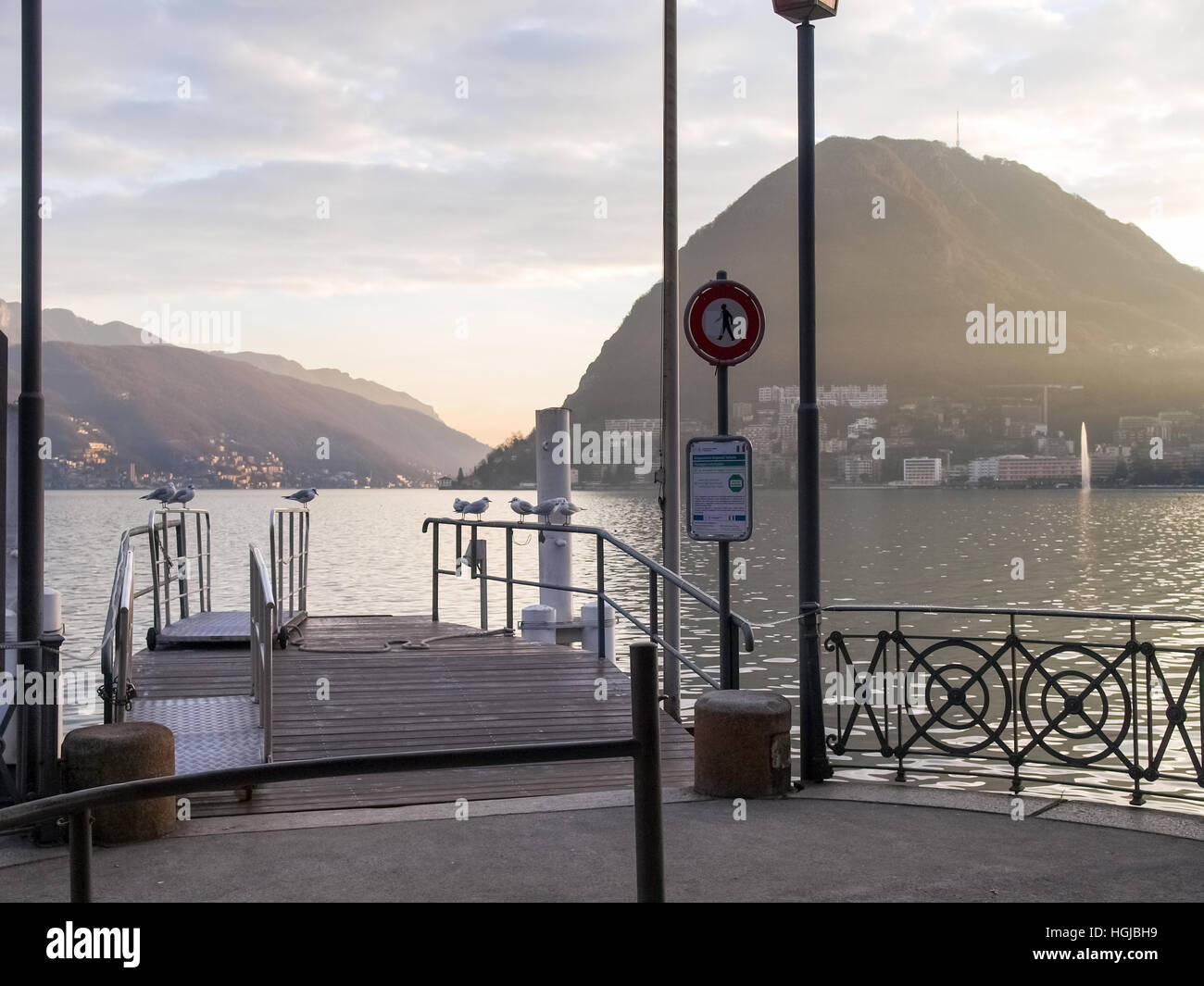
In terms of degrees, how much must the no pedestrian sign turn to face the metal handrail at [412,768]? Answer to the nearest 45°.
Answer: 0° — it already faces it

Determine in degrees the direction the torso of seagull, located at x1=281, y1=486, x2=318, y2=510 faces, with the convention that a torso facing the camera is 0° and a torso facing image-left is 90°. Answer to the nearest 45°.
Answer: approximately 270°

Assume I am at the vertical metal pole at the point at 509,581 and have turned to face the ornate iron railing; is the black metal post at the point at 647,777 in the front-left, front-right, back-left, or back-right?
front-right

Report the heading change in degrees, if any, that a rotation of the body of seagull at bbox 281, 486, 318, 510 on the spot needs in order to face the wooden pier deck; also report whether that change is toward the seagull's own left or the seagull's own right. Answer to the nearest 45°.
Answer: approximately 90° to the seagull's own right

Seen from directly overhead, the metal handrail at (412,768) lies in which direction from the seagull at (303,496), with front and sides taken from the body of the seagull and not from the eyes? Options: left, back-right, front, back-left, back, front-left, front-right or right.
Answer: right

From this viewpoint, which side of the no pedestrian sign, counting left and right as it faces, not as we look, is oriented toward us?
front

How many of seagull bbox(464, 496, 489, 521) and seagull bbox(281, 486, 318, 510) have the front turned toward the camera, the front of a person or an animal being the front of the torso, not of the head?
0
